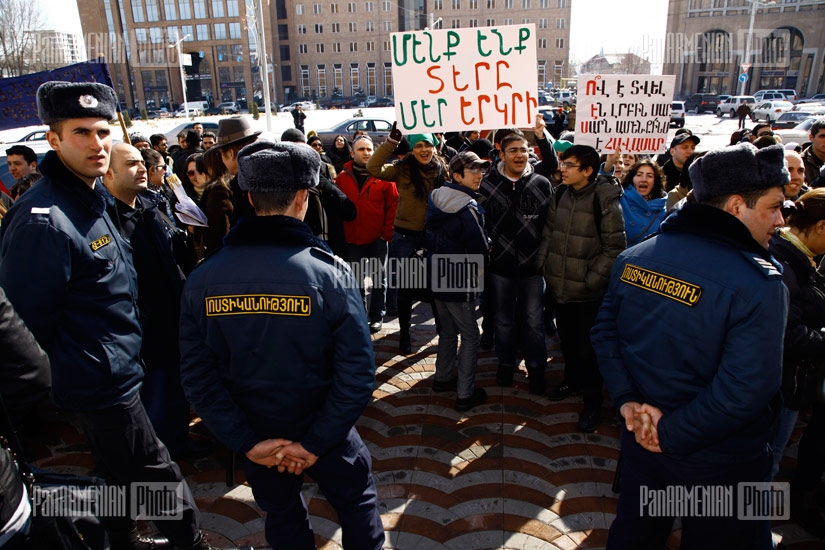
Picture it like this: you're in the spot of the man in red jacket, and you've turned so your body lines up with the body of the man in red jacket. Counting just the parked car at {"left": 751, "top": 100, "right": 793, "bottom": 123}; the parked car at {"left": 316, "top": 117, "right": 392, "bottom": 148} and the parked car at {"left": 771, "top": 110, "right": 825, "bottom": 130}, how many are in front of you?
0

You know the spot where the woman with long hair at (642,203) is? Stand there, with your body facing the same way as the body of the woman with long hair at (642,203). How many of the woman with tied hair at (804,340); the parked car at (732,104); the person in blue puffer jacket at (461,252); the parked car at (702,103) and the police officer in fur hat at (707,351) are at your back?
2

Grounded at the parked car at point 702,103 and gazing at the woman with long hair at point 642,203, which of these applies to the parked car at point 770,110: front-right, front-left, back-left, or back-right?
front-left

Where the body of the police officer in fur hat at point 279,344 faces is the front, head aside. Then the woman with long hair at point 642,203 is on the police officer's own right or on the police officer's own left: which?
on the police officer's own right

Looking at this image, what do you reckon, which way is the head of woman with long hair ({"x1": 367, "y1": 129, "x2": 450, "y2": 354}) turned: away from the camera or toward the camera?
toward the camera

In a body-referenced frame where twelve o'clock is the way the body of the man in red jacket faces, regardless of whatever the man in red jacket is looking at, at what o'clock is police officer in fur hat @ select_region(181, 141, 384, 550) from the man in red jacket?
The police officer in fur hat is roughly at 12 o'clock from the man in red jacket.

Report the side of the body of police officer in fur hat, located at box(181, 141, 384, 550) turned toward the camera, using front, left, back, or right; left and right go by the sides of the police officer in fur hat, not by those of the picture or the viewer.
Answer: back

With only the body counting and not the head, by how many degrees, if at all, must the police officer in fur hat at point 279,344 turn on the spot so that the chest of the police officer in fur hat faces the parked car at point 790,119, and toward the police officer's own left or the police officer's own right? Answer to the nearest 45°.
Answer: approximately 45° to the police officer's own right

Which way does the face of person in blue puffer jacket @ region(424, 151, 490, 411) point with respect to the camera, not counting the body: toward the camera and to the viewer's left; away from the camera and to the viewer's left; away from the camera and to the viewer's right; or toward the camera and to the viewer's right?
toward the camera and to the viewer's right

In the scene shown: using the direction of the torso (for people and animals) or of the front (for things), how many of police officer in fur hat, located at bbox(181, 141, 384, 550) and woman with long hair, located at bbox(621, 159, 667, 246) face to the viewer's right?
0

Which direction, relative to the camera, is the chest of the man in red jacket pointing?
toward the camera

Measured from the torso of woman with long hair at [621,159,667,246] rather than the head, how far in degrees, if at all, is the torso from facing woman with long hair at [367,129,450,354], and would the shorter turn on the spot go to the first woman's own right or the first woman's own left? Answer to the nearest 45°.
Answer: approximately 90° to the first woman's own right

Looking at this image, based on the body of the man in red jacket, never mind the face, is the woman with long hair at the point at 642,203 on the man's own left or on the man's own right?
on the man's own left

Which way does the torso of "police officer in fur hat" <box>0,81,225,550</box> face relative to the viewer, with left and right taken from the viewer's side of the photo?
facing the viewer and to the right of the viewer

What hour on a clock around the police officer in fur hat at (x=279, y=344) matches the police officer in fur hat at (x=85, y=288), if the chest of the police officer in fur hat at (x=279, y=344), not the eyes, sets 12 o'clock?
the police officer in fur hat at (x=85, y=288) is roughly at 10 o'clock from the police officer in fur hat at (x=279, y=344).

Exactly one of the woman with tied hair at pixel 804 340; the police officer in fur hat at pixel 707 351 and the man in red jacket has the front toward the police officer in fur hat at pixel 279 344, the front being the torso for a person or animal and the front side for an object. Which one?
the man in red jacket

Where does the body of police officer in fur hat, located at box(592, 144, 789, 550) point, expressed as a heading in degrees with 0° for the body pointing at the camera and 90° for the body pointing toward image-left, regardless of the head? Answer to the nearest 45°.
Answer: approximately 225°

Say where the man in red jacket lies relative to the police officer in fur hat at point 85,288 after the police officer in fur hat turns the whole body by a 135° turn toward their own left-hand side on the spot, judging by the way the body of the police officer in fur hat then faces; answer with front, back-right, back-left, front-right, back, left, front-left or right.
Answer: front-right

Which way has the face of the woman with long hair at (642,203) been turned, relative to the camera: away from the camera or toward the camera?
toward the camera
